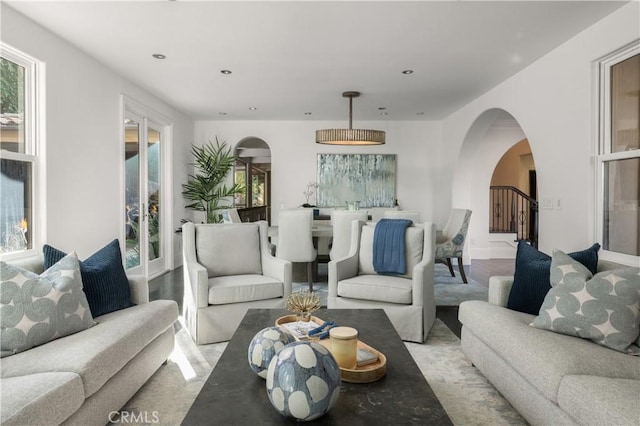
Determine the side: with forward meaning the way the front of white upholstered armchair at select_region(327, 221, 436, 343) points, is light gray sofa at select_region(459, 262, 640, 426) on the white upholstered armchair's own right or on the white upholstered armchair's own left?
on the white upholstered armchair's own left

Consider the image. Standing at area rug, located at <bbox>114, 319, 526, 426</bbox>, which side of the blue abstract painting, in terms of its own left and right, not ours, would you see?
front

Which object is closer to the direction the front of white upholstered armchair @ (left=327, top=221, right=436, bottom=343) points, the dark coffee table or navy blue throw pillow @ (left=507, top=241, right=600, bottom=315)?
the dark coffee table

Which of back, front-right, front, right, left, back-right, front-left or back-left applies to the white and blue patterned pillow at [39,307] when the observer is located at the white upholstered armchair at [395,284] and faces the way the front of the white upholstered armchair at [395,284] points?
front

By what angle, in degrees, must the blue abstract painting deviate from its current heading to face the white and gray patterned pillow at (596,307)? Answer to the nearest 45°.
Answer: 0° — it already faces it

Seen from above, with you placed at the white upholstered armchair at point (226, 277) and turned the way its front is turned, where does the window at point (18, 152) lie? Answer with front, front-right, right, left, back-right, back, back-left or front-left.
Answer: back-right

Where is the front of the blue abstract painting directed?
toward the camera

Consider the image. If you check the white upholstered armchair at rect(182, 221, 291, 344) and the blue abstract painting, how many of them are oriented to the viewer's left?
0

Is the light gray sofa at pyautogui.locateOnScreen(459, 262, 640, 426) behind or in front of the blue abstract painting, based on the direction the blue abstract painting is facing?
in front

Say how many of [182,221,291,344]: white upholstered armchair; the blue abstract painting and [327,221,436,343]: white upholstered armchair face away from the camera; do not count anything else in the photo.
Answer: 0

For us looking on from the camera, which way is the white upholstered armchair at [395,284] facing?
facing the viewer and to the left of the viewer

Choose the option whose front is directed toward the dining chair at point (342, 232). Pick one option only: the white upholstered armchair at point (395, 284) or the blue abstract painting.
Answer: the blue abstract painting

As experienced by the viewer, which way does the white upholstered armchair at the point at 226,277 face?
facing the viewer and to the right of the viewer
